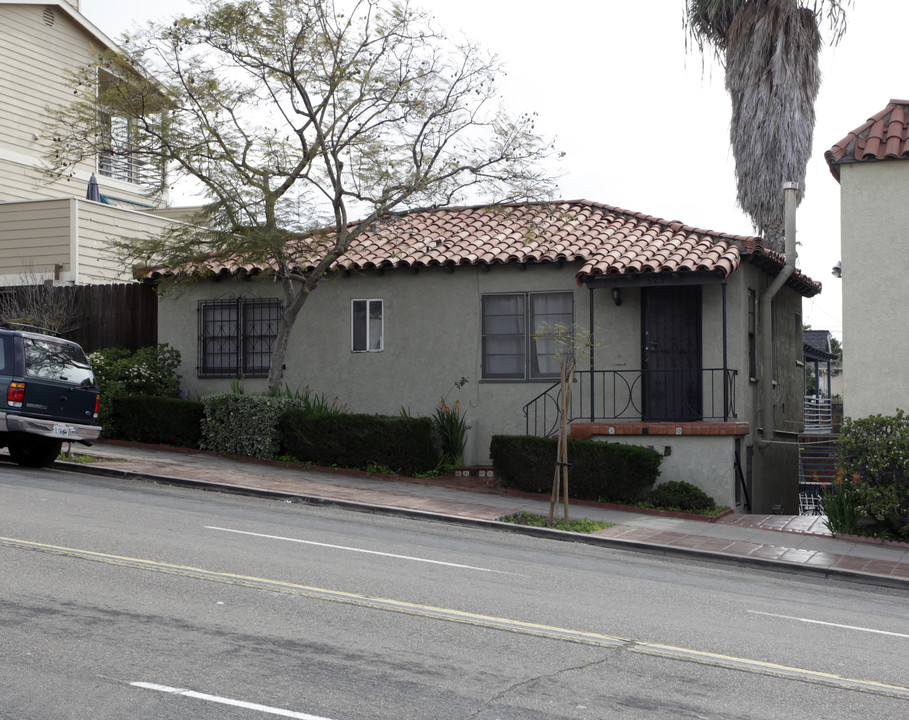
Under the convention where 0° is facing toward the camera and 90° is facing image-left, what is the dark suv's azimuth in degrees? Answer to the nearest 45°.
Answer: approximately 135°

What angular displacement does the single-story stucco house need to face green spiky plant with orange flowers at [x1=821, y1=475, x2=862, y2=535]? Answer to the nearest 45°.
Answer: approximately 45° to its left

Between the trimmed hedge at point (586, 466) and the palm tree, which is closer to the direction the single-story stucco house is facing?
the trimmed hedge

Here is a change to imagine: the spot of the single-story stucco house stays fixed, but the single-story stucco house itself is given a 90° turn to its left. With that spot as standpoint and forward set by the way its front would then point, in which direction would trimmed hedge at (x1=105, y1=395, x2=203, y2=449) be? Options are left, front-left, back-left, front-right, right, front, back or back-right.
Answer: back

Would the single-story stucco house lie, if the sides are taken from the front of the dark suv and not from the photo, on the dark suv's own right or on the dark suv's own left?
on the dark suv's own right

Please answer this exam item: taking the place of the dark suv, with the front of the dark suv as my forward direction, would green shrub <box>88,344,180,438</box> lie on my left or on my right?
on my right

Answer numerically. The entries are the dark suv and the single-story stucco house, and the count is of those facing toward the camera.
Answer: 1

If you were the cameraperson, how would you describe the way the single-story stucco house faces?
facing the viewer

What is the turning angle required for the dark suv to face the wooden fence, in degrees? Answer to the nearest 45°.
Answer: approximately 45° to its right

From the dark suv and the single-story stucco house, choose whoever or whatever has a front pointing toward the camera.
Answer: the single-story stucco house

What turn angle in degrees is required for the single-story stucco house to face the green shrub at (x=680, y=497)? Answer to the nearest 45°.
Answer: approximately 45° to its left

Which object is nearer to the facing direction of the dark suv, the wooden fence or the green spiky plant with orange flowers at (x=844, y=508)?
the wooden fence

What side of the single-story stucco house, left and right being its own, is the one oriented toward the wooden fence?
right

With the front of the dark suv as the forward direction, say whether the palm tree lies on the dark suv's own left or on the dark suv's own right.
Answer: on the dark suv's own right

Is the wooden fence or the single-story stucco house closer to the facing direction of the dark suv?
the wooden fence
